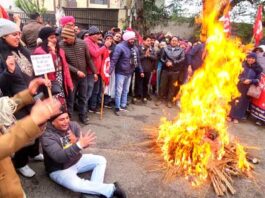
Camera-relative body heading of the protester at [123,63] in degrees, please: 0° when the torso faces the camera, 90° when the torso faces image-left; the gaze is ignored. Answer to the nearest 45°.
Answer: approximately 315°

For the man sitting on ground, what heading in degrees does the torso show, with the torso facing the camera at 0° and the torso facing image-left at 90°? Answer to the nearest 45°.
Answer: approximately 315°

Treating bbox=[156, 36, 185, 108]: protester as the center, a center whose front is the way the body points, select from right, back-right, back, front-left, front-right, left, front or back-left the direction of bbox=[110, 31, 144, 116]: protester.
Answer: front-right

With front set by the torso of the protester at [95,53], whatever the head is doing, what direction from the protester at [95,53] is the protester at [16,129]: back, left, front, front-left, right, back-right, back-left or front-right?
right

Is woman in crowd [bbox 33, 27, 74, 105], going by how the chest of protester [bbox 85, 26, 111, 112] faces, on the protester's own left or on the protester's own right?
on the protester's own right
